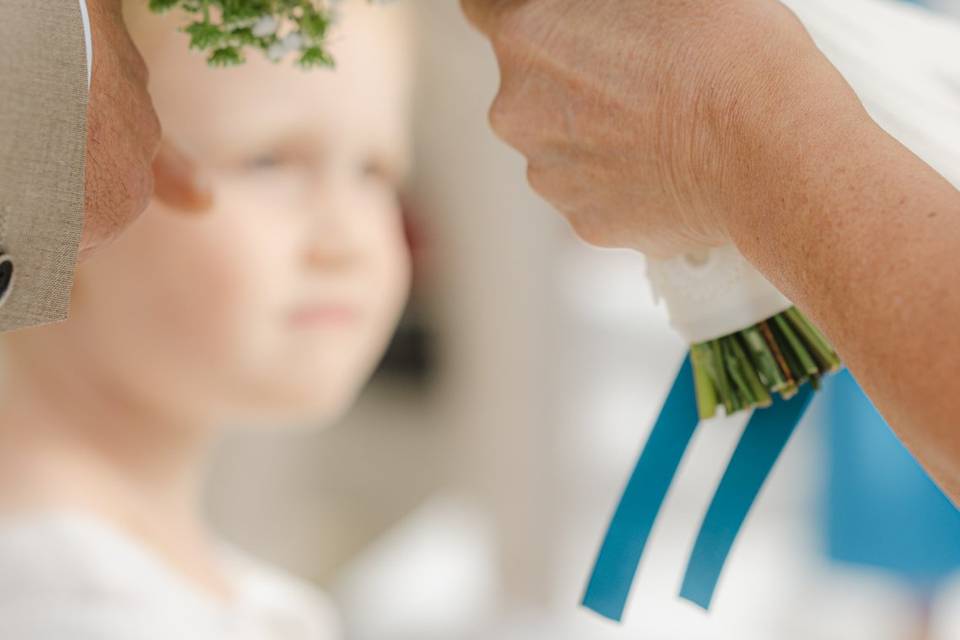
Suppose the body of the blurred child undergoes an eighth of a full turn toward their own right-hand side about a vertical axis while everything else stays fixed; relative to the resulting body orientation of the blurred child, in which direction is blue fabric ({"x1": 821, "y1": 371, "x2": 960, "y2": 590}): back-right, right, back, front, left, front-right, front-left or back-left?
back-left

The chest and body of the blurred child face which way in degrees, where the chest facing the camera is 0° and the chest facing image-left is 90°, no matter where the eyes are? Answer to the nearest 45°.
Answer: approximately 315°
